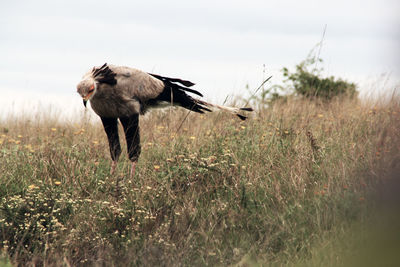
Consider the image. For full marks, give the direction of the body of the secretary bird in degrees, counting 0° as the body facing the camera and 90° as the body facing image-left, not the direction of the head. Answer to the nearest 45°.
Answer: approximately 45°
